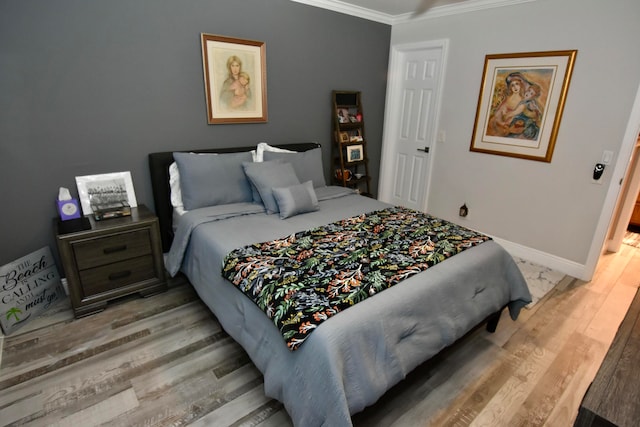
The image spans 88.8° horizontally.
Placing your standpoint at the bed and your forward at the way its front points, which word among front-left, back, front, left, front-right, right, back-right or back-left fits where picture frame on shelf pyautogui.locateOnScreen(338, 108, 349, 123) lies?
back-left

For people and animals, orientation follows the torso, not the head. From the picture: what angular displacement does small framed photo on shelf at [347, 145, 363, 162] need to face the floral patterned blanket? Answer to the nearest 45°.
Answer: approximately 45° to its right

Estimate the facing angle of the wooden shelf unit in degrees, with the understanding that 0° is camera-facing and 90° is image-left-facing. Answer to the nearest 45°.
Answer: approximately 315°

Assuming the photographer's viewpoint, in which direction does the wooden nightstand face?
facing the viewer

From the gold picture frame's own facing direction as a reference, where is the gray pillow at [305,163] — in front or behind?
in front

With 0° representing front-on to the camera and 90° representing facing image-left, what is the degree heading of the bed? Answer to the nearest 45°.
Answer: approximately 315°

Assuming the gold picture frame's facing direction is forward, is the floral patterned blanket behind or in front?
in front

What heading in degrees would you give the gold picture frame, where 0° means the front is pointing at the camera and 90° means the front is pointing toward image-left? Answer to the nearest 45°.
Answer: approximately 45°

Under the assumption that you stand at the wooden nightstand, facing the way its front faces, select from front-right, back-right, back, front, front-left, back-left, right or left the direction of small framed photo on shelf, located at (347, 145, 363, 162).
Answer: left

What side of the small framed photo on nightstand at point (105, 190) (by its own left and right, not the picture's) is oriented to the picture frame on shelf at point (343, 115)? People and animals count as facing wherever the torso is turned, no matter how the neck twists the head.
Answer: left

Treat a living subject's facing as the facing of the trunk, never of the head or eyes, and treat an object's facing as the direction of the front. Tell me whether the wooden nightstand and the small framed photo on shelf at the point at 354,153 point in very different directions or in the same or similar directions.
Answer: same or similar directions

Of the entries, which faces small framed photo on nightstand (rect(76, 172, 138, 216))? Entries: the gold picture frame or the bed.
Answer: the gold picture frame

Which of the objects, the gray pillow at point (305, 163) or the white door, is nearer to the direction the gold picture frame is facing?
the gray pillow

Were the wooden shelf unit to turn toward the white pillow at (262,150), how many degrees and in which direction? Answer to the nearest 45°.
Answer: approximately 90° to its right

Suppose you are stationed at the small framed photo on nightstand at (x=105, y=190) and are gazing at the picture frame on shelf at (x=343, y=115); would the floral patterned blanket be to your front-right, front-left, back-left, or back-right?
front-right

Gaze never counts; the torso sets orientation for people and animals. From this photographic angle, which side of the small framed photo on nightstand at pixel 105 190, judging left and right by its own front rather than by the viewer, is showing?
front

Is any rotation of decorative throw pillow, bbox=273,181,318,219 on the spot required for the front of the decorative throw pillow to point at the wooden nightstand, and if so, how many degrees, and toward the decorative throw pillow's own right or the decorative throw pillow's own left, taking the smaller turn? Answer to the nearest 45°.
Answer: approximately 135° to the decorative throw pillow's own right

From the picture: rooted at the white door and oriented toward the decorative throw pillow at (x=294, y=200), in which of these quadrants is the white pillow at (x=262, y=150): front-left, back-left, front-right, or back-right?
front-right

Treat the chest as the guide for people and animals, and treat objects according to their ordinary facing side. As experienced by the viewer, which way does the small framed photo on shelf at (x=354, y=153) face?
facing the viewer and to the right of the viewer
